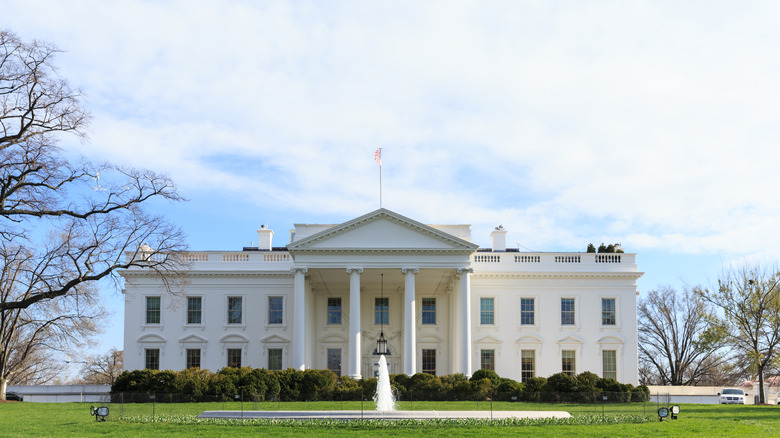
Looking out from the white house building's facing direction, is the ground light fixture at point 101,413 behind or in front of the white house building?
in front

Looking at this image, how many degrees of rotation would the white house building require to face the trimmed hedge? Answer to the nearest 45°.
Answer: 0° — it already faces it

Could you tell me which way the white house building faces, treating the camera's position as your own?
facing the viewer
